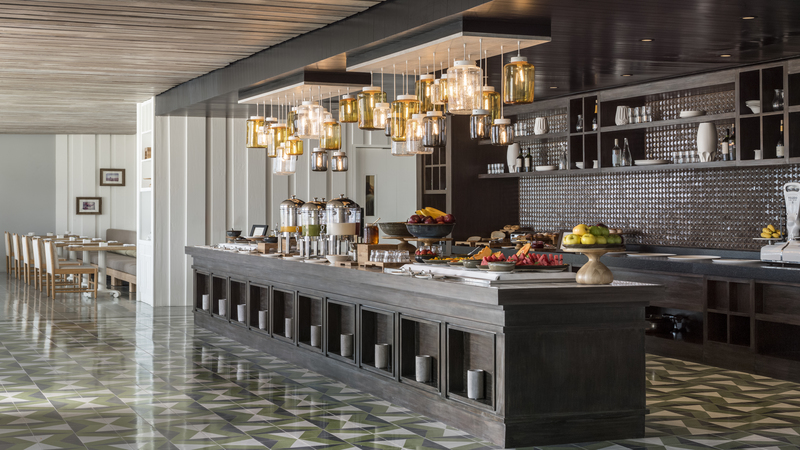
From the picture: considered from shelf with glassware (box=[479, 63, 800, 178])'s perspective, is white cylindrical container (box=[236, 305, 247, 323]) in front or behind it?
in front

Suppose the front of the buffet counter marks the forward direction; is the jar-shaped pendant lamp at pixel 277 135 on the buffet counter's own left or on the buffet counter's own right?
on the buffet counter's own right

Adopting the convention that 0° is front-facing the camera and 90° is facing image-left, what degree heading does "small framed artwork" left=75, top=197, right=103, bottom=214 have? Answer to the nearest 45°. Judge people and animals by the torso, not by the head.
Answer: approximately 0°

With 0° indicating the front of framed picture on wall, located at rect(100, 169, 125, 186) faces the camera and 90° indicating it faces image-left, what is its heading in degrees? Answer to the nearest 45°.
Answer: approximately 0°

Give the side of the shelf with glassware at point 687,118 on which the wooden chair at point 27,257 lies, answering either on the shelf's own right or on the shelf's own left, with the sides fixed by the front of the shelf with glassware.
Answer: on the shelf's own right

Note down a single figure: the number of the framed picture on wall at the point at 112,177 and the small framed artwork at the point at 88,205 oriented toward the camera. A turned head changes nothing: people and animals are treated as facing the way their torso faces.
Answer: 2

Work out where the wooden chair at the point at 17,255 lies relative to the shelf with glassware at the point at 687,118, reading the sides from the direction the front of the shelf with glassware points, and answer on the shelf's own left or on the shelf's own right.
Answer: on the shelf's own right

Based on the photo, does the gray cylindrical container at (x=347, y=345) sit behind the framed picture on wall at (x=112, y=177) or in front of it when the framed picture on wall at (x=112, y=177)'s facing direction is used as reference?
in front

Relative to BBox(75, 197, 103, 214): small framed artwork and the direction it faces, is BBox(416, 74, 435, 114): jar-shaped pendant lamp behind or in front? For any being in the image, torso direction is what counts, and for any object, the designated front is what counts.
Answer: in front

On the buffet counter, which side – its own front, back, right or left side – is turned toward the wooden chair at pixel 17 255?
right

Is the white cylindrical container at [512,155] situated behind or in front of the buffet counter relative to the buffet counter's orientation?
behind
